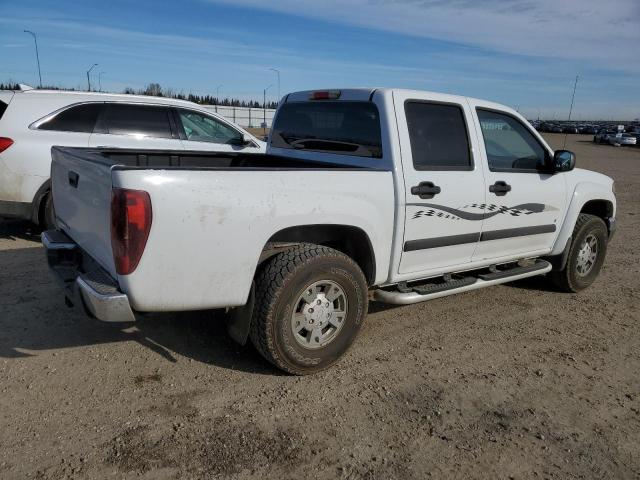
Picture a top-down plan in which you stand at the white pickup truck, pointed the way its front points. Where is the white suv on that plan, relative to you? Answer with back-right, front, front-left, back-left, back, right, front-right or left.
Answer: left

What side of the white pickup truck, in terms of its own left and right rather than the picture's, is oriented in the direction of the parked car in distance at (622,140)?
front

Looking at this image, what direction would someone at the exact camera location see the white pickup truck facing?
facing away from the viewer and to the right of the viewer

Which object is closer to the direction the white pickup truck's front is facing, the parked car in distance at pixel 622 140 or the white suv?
the parked car in distance
